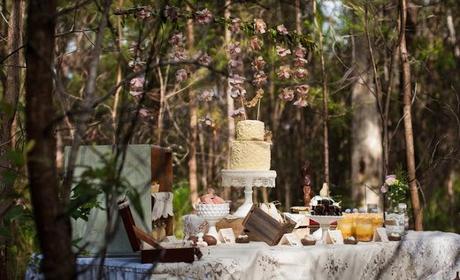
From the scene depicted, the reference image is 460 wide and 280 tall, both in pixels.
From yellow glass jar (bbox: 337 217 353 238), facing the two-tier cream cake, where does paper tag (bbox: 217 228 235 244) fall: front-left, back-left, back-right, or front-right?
front-left

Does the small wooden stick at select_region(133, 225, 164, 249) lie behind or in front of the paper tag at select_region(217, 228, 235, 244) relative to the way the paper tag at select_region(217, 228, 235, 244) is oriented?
in front

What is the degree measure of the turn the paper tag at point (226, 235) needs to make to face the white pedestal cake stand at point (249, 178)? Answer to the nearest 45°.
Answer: approximately 180°

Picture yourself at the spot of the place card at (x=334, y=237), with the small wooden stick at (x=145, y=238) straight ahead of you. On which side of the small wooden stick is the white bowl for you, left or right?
right

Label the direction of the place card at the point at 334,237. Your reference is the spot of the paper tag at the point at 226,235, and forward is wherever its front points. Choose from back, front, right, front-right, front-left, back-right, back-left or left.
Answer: left

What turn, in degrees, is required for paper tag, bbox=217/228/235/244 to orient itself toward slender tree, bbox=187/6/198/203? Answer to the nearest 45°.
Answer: approximately 180°

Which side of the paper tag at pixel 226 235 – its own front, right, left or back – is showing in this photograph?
front

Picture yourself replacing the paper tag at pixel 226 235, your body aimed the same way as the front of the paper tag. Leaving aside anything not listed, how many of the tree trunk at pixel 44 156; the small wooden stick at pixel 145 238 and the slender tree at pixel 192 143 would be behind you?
1
